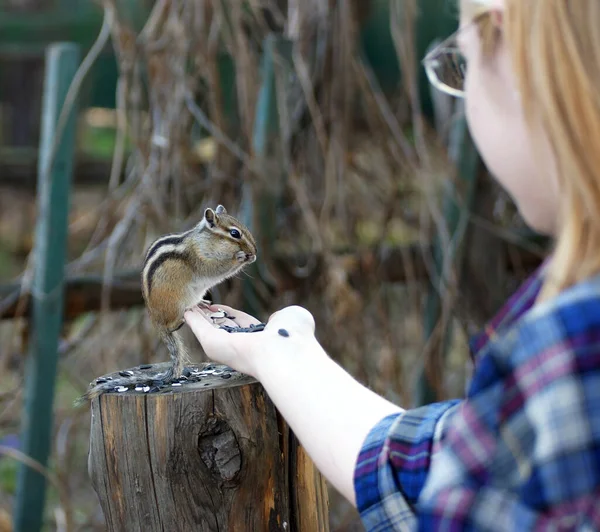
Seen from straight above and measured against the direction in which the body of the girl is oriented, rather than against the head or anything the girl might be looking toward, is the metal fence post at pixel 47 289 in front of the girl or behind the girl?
in front

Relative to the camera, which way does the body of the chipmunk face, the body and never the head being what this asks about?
to the viewer's right

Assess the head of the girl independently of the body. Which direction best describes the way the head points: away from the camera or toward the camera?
away from the camera

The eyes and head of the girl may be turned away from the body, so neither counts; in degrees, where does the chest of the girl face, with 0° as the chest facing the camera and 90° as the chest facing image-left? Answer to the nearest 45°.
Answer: approximately 135°
